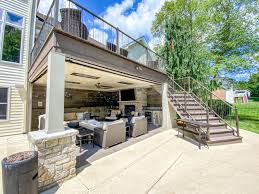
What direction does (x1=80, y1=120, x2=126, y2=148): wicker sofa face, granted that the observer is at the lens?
facing away from the viewer and to the left of the viewer

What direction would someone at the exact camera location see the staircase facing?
facing the viewer and to the right of the viewer

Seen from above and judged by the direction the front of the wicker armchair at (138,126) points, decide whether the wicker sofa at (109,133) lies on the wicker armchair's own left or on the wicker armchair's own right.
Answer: on the wicker armchair's own left

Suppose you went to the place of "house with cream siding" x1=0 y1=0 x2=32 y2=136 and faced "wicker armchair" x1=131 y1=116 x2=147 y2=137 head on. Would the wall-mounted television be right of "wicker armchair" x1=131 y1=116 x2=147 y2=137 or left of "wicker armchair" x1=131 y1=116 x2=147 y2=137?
left

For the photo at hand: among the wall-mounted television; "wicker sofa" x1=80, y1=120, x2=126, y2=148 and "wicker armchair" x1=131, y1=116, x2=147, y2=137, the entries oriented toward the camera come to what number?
1

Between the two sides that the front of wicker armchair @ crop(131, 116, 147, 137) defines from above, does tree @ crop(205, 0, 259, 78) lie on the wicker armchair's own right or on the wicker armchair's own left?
on the wicker armchair's own right

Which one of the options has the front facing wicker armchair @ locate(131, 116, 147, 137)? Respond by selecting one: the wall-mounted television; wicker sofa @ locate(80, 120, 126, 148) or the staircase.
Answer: the wall-mounted television

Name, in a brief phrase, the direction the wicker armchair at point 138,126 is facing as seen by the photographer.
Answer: facing away from the viewer and to the left of the viewer

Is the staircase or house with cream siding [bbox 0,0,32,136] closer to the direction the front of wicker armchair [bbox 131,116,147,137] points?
the house with cream siding

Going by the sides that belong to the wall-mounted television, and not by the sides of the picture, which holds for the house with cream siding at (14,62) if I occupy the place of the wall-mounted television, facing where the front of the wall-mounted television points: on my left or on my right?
on my right

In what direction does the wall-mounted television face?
toward the camera

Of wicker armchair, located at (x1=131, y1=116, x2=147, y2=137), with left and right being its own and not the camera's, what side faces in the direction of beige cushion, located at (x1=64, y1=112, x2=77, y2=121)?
front

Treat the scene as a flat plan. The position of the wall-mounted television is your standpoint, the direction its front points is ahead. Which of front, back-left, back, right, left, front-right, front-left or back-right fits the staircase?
front-left
